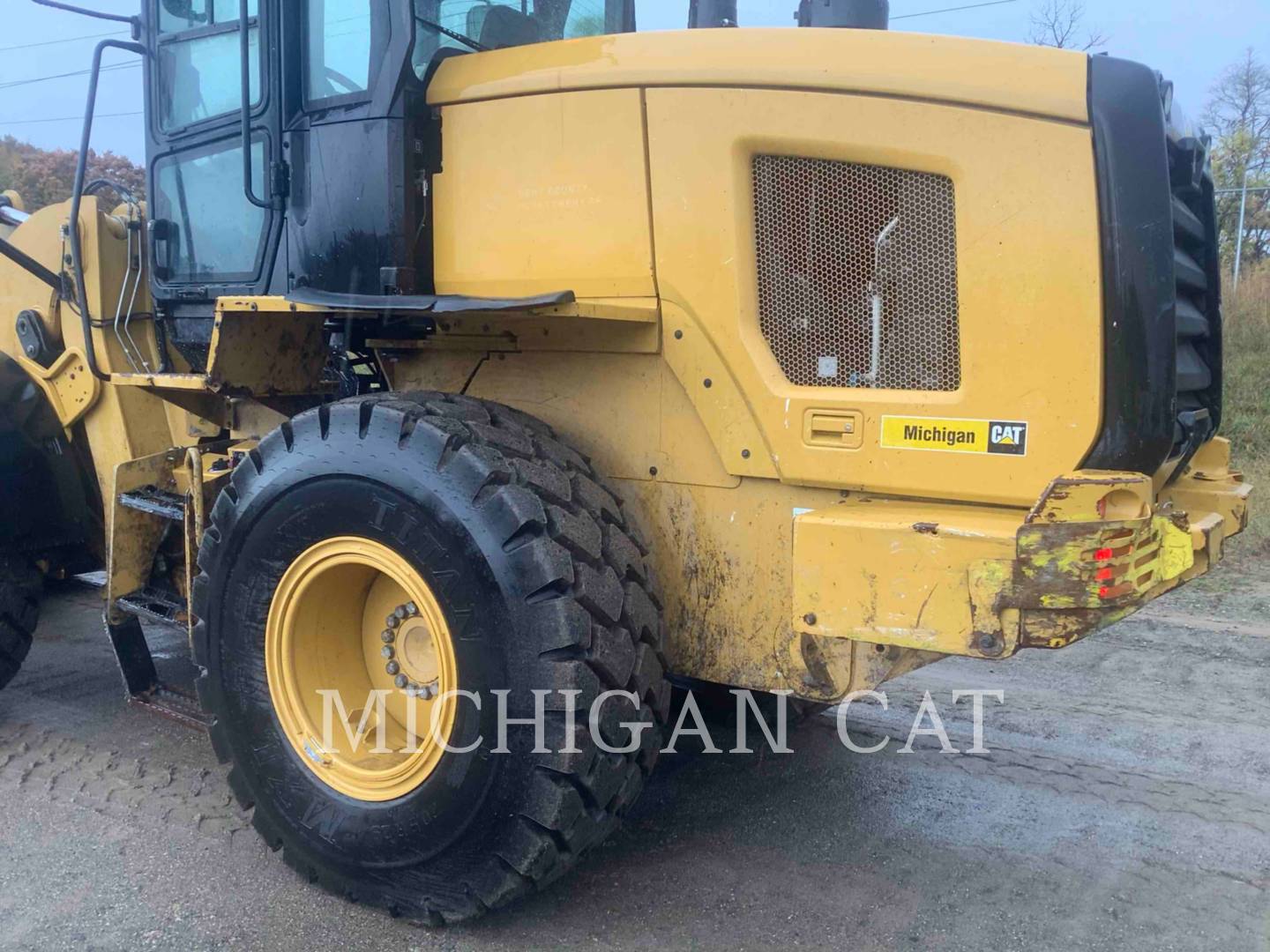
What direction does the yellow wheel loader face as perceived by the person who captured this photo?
facing away from the viewer and to the left of the viewer
